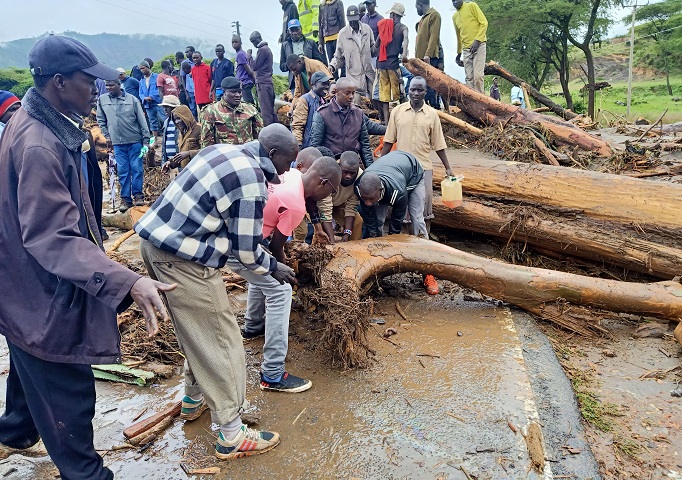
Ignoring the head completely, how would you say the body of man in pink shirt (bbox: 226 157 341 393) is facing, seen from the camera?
to the viewer's right

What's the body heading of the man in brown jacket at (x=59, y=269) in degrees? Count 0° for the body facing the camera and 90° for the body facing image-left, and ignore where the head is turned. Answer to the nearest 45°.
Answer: approximately 270°

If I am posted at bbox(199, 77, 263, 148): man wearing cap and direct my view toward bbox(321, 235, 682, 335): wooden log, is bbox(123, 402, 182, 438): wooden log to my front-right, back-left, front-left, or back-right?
front-right

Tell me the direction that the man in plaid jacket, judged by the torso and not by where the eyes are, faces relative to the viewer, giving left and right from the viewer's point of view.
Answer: facing to the right of the viewer

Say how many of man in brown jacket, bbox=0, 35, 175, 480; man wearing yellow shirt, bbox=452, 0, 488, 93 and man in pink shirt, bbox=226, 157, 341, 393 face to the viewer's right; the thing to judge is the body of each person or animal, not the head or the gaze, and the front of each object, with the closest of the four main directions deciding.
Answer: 2

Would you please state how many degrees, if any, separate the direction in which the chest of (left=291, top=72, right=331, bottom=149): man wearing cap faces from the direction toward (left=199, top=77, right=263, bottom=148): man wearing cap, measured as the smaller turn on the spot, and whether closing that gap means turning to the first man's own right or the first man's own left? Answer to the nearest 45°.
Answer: approximately 135° to the first man's own right

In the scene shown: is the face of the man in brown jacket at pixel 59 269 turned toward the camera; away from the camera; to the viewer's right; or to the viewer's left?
to the viewer's right

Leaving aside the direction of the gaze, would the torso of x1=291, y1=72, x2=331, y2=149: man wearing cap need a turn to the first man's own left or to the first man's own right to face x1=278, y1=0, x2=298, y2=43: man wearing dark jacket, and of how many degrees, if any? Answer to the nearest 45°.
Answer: approximately 135° to the first man's own left

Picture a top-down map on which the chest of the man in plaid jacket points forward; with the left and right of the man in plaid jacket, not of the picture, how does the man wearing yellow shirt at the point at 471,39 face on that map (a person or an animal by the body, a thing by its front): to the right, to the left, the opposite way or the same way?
the opposite way
